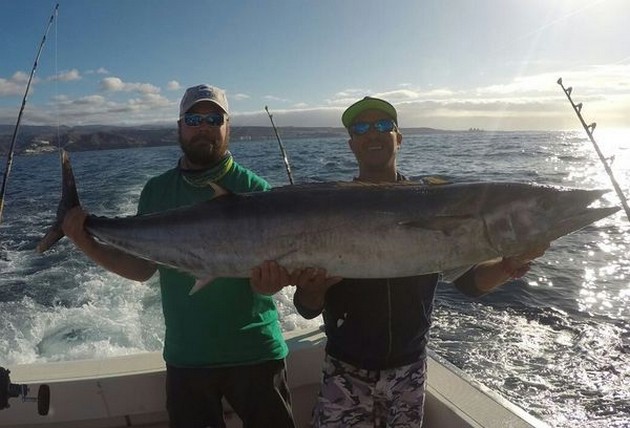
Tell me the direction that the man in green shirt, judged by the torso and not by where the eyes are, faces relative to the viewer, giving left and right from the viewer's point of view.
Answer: facing the viewer
